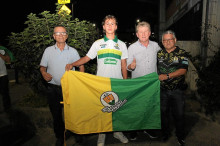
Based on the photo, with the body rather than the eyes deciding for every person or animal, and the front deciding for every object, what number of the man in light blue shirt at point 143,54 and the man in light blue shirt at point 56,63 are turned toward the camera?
2

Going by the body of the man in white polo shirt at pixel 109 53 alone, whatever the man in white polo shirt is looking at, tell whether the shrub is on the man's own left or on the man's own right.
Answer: on the man's own right

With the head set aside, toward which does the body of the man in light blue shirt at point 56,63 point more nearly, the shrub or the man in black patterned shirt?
the man in black patterned shirt

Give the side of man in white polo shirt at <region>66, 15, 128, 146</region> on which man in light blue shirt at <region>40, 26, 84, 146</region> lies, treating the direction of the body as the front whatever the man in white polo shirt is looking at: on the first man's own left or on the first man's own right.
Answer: on the first man's own right

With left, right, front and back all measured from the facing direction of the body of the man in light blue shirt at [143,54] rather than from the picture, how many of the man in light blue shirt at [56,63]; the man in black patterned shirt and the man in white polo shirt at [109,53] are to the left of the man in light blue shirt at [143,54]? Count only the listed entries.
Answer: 1

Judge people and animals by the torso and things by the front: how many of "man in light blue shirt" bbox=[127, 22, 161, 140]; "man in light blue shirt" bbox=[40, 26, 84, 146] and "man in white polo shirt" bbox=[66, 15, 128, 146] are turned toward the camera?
3

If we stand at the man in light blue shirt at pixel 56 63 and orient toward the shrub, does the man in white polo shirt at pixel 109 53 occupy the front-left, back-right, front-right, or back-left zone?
back-right

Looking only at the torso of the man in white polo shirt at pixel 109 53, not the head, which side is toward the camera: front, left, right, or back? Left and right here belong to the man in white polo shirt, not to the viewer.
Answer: front

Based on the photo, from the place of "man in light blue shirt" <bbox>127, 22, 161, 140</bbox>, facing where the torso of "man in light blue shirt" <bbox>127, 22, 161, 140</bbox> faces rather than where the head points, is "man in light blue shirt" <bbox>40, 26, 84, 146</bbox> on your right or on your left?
on your right

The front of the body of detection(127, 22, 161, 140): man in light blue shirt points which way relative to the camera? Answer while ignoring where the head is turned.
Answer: toward the camera

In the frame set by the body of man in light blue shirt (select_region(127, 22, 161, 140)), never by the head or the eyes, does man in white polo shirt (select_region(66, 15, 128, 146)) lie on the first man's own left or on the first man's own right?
on the first man's own right

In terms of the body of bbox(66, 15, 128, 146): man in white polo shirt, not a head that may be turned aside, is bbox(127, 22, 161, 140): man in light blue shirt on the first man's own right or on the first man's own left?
on the first man's own left

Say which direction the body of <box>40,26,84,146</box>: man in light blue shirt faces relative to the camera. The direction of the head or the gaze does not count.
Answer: toward the camera
